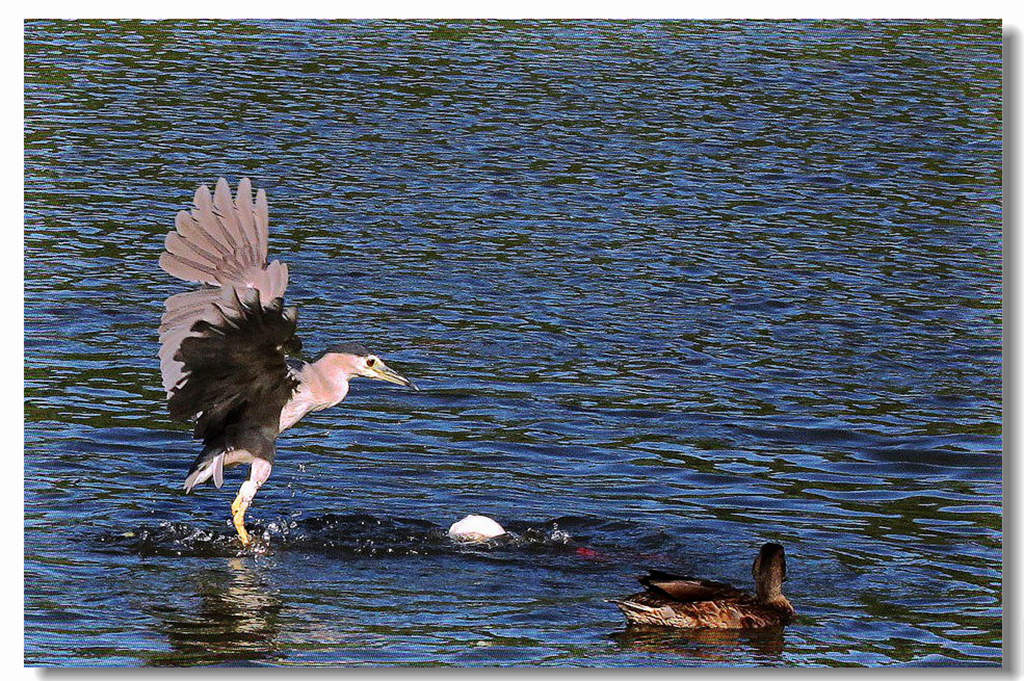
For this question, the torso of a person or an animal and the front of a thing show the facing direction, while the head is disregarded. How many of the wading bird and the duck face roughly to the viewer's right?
2

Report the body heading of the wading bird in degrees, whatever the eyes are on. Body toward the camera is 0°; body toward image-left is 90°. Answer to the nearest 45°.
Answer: approximately 270°

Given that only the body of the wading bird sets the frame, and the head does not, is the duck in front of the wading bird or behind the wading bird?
in front

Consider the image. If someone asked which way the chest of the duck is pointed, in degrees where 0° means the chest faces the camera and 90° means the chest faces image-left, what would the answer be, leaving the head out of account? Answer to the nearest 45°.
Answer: approximately 270°

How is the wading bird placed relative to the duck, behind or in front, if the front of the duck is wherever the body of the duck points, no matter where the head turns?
behind
